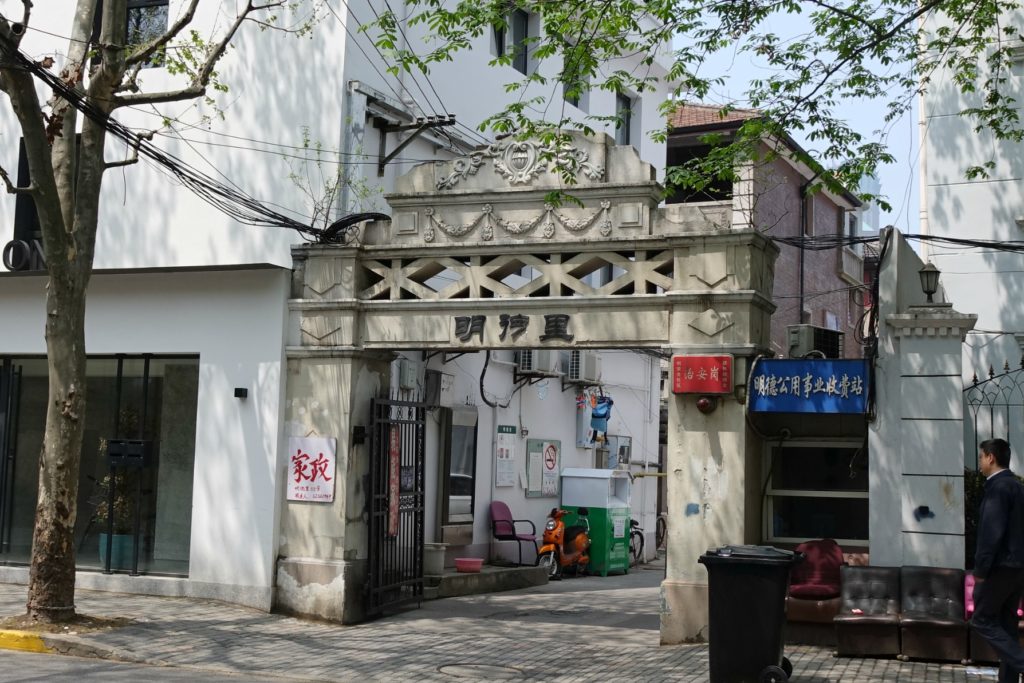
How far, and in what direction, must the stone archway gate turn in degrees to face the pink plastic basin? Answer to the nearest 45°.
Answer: approximately 180°

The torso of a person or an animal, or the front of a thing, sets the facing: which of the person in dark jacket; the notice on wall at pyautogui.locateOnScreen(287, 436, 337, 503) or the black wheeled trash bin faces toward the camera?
the notice on wall

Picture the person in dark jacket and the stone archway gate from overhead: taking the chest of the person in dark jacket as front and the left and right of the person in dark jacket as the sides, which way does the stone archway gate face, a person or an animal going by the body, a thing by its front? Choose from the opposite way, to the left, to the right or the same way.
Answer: to the left

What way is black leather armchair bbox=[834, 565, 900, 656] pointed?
toward the camera

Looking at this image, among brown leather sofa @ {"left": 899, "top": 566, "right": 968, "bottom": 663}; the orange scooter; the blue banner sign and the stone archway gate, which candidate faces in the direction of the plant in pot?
the orange scooter

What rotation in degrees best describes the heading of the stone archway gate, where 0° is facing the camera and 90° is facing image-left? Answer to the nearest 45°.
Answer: approximately 0°

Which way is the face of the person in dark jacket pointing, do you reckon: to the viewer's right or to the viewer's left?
to the viewer's left

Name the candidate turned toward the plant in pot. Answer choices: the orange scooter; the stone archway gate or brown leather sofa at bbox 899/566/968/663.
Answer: the orange scooter

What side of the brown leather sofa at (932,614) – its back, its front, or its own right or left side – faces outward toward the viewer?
front

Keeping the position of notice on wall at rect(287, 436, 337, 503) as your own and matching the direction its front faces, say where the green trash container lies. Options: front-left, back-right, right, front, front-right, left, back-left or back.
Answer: back-left

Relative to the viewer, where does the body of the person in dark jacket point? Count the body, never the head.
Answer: to the viewer's left

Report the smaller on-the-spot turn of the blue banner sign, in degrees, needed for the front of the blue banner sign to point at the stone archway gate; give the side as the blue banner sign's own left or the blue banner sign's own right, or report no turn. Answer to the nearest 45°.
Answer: approximately 90° to the blue banner sign's own right

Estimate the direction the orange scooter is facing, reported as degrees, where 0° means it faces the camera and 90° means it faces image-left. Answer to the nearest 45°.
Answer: approximately 45°
